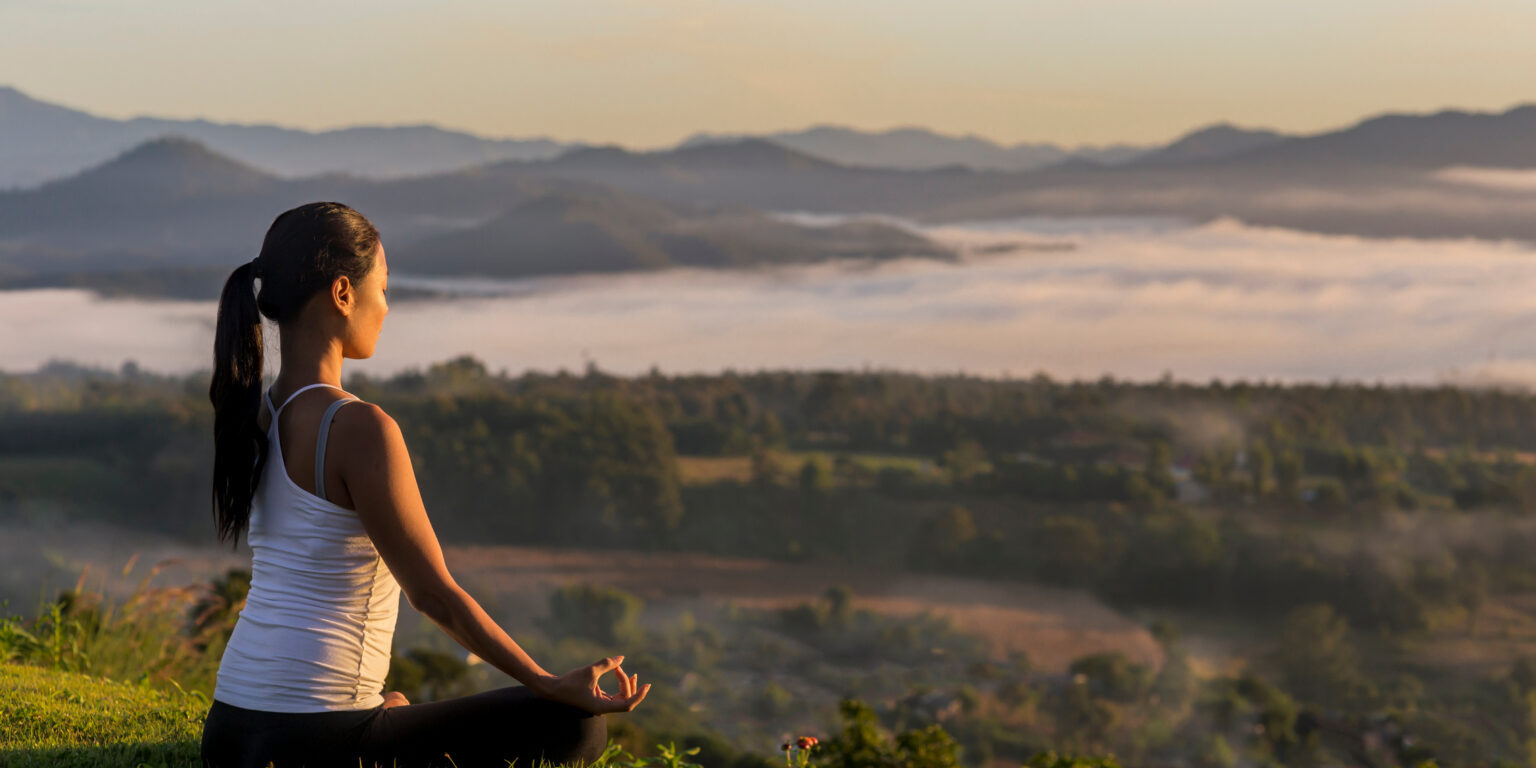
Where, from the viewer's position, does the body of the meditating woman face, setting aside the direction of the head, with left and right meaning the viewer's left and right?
facing away from the viewer and to the right of the viewer

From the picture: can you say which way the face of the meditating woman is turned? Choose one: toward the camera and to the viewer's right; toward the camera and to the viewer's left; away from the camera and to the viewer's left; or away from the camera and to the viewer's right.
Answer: away from the camera and to the viewer's right

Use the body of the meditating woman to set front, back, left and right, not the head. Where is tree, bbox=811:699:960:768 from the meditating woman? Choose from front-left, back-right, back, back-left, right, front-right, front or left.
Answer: front
